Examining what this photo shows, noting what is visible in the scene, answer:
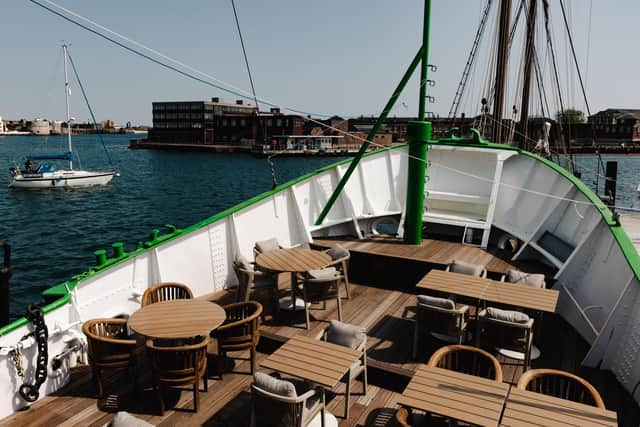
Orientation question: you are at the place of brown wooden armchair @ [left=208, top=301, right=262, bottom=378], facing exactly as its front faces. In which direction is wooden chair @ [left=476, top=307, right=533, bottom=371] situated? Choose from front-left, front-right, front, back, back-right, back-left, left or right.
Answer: back

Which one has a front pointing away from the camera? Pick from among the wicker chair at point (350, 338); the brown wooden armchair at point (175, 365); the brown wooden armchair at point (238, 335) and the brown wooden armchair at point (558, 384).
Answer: the brown wooden armchair at point (175, 365)

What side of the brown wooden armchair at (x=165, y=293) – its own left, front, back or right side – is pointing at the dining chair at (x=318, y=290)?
left

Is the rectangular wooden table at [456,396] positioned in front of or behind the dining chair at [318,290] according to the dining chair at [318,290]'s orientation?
behind

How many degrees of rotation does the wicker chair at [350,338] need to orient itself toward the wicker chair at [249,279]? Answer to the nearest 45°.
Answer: approximately 90° to its right

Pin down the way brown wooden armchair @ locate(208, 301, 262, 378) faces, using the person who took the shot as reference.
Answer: facing to the left of the viewer

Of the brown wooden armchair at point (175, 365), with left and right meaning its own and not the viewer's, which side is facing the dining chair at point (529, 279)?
right

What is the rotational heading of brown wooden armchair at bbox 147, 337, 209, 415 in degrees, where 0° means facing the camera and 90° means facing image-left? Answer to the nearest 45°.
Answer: approximately 180°

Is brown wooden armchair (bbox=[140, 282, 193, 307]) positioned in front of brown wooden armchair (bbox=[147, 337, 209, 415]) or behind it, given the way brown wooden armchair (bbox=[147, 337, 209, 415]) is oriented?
in front

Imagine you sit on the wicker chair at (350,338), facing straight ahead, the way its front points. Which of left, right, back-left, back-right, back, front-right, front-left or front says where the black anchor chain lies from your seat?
front-right

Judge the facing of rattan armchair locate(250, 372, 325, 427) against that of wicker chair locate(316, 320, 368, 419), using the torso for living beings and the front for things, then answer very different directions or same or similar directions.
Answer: very different directions

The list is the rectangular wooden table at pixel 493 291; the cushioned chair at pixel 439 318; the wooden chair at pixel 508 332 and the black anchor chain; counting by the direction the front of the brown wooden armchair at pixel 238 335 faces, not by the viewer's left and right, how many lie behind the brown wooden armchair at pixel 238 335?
3

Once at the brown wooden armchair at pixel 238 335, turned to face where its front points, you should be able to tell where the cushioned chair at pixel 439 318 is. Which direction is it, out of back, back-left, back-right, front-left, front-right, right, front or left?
back

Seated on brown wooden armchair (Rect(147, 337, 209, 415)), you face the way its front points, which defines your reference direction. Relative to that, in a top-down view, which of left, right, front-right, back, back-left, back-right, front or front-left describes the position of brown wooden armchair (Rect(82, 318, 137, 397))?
front-left
